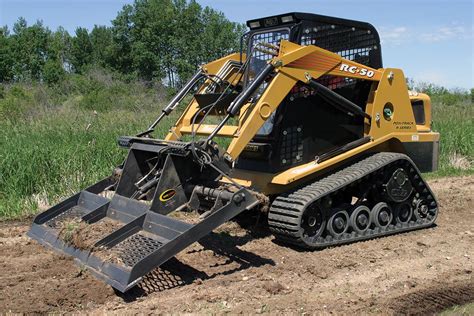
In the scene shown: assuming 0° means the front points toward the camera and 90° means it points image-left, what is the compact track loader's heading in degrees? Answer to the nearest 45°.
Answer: approximately 45°
